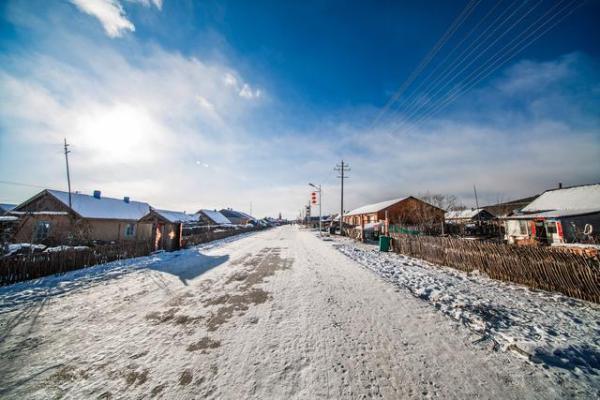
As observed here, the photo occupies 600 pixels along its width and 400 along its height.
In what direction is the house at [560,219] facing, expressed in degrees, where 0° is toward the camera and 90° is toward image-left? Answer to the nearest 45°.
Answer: approximately 45°

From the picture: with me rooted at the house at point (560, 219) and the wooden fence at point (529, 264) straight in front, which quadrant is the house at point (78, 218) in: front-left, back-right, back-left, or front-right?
front-right

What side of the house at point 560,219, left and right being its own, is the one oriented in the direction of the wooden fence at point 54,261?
front

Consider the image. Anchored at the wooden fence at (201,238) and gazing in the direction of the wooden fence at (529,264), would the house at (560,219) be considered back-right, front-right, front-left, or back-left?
front-left

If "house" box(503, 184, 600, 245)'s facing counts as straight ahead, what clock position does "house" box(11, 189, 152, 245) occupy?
"house" box(11, 189, 152, 245) is roughly at 12 o'clock from "house" box(503, 184, 600, 245).

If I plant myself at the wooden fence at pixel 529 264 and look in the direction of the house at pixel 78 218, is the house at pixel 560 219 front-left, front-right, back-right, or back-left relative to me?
back-right

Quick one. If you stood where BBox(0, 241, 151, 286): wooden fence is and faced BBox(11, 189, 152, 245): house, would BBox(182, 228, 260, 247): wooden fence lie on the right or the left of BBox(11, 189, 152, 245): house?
right

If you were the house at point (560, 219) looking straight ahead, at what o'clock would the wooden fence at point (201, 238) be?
The wooden fence is roughly at 12 o'clock from the house.

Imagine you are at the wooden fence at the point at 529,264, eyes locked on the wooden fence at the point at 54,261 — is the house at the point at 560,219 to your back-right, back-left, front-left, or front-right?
back-right
